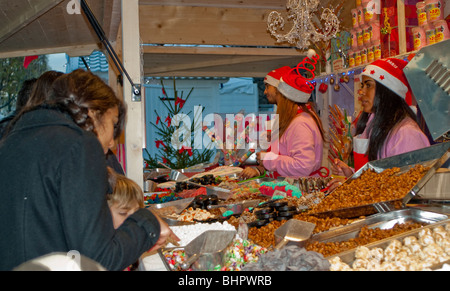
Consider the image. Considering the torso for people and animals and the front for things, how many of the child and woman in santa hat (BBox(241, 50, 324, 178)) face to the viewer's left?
1

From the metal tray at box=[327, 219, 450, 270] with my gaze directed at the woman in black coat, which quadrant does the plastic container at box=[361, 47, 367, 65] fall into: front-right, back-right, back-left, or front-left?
back-right

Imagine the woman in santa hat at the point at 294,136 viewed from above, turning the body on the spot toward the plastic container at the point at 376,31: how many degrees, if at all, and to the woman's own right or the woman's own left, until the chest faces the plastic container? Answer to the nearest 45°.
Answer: approximately 135° to the woman's own right

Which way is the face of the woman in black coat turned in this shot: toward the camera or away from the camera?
away from the camera

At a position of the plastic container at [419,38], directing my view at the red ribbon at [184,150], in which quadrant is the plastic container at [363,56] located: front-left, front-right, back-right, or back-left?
front-right

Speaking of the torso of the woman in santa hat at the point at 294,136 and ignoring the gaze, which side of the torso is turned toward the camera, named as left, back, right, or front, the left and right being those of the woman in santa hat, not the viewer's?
left

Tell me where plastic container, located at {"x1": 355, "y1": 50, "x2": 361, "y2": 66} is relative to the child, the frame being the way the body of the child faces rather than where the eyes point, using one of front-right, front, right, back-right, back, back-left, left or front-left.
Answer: left

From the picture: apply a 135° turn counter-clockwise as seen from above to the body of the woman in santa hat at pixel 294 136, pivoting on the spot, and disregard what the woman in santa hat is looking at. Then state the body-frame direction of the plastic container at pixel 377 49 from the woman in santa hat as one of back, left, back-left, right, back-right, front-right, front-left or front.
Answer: left

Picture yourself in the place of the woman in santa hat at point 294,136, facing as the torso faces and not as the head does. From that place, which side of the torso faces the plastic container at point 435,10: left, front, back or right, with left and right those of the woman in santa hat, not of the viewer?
back

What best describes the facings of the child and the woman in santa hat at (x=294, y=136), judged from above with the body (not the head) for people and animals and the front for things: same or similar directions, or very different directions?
very different directions
